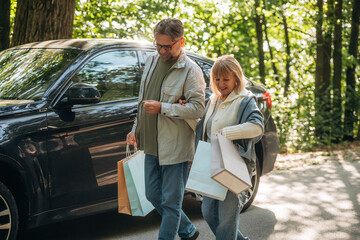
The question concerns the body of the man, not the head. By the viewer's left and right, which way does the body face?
facing the viewer and to the left of the viewer

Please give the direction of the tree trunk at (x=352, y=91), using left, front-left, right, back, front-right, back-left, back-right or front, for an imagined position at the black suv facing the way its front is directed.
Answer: back

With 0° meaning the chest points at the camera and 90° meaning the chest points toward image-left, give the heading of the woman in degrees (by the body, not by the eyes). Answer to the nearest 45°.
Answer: approximately 45°

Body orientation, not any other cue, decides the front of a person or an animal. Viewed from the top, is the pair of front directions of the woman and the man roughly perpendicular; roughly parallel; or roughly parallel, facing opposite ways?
roughly parallel

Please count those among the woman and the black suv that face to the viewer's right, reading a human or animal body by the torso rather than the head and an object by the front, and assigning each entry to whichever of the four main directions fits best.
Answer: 0

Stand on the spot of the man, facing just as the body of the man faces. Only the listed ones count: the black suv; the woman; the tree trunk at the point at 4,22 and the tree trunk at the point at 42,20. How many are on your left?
1

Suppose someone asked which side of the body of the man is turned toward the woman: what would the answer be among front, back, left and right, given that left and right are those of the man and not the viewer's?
left

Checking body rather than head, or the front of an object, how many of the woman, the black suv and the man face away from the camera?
0

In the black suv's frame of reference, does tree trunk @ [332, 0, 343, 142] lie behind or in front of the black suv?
behind

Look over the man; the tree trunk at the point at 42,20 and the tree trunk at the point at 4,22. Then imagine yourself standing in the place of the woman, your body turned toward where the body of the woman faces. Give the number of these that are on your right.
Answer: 3

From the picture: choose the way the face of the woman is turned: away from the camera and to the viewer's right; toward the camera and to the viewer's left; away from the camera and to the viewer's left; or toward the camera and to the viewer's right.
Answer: toward the camera and to the viewer's left
